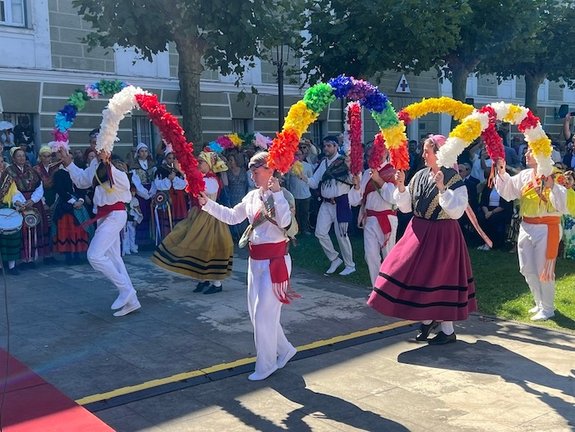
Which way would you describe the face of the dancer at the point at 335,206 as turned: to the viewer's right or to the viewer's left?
to the viewer's left

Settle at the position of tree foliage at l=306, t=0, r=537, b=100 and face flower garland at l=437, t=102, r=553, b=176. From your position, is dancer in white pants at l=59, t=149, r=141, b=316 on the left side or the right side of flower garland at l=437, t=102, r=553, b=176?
right

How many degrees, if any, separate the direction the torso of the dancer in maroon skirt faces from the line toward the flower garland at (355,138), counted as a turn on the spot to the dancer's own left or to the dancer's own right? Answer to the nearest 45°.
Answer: approximately 90° to the dancer's own right

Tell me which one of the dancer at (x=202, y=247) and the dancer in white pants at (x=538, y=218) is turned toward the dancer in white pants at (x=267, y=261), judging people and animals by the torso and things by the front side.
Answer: the dancer in white pants at (x=538, y=218)

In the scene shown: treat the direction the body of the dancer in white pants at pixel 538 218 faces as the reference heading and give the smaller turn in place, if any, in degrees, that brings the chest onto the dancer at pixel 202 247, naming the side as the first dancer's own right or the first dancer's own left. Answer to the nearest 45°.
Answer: approximately 45° to the first dancer's own right
